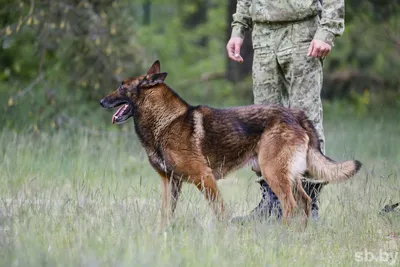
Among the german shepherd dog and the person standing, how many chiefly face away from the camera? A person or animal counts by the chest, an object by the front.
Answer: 0

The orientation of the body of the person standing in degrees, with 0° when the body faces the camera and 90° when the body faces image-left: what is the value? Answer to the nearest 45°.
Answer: approximately 45°

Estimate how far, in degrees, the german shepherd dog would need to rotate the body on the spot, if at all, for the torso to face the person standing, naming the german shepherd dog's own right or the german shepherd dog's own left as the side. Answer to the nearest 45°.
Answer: approximately 135° to the german shepherd dog's own right

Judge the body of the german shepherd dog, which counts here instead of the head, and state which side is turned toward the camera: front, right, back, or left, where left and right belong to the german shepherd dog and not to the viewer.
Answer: left
